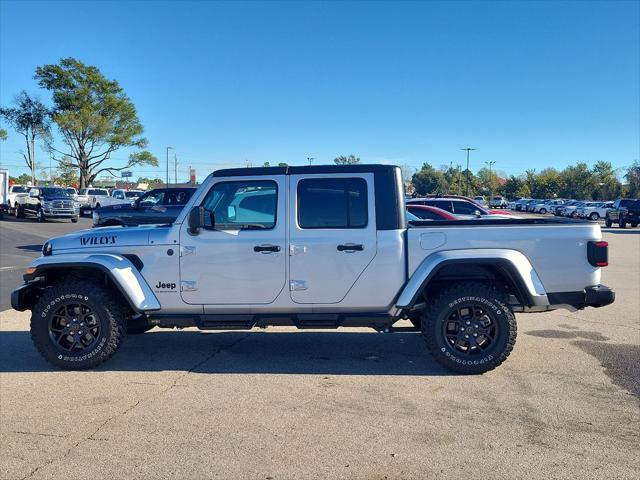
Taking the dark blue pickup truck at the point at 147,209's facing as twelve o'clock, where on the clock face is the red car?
The red car is roughly at 7 o'clock from the dark blue pickup truck.

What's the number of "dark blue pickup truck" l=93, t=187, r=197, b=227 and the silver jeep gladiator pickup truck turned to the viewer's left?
2

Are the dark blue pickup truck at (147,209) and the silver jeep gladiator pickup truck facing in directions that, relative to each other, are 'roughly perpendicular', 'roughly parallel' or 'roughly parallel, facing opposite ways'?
roughly parallel

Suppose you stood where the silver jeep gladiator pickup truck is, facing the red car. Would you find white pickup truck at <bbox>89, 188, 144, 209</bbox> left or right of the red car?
left

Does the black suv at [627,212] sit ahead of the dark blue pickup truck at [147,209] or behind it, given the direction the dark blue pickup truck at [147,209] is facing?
behind

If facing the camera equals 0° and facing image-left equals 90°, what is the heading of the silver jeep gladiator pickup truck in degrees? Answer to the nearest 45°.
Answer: approximately 90°

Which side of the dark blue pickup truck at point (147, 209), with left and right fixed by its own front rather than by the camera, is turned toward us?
left
